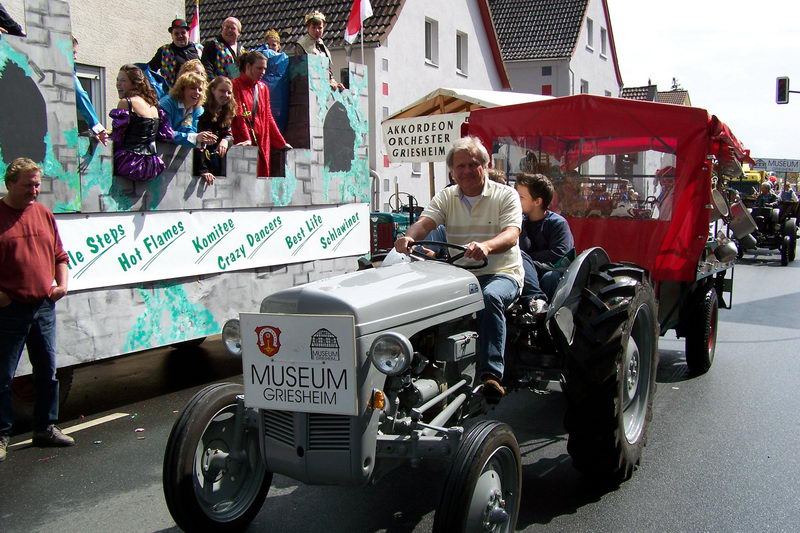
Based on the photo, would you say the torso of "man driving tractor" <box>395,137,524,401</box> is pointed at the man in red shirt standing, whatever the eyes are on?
no

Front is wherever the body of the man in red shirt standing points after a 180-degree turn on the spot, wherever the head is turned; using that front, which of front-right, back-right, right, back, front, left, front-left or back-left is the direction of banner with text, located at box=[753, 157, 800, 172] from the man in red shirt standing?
right

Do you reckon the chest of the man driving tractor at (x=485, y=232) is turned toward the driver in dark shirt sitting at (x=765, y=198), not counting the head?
no

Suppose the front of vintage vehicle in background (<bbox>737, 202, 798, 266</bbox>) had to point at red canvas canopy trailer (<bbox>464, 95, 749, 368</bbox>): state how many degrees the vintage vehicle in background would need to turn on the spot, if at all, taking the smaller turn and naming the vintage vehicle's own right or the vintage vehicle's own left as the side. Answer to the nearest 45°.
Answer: approximately 45° to the vintage vehicle's own left

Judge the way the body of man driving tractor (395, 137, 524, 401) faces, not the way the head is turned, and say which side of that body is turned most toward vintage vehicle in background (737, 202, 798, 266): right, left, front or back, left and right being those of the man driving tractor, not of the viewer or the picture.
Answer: back

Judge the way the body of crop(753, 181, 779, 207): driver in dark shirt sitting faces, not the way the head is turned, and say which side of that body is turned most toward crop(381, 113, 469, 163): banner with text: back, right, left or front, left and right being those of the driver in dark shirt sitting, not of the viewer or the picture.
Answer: front

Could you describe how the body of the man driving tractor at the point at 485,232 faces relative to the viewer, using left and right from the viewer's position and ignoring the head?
facing the viewer and to the left of the viewer

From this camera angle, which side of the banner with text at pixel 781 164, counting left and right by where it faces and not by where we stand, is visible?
front

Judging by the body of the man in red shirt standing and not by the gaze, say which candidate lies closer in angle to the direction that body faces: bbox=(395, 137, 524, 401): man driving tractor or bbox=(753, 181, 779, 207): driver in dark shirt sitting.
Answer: the man driving tractor

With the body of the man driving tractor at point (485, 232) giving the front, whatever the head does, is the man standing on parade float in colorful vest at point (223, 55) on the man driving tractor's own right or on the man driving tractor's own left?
on the man driving tractor's own right

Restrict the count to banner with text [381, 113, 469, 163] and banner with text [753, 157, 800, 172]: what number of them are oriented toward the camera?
2

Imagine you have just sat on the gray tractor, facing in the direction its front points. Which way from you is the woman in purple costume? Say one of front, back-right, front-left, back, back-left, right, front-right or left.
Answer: right

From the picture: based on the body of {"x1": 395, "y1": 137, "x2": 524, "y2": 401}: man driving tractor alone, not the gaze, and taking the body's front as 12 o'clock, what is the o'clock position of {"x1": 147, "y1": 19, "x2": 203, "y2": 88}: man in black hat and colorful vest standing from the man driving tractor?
The man in black hat and colorful vest standing is roughly at 3 o'clock from the man driving tractor.

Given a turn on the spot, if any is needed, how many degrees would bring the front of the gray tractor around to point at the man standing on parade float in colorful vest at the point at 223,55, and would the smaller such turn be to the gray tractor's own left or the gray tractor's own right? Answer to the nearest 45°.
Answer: approximately 135° to the gray tractor's own right

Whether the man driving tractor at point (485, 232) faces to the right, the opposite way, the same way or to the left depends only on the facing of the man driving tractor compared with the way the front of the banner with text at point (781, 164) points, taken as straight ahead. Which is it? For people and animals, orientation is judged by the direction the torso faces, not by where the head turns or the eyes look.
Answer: the same way

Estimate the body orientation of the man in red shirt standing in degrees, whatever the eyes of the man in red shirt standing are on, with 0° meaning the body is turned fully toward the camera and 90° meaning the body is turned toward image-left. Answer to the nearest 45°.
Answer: approximately 315°

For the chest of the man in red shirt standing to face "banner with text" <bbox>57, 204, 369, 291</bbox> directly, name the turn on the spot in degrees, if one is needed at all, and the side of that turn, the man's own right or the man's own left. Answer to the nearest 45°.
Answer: approximately 90° to the man's own left

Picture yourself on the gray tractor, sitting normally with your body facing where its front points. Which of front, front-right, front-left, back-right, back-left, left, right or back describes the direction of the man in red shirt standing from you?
right

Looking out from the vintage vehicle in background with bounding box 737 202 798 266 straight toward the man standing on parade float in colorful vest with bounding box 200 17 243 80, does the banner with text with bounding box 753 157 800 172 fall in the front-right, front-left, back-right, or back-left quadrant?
back-right

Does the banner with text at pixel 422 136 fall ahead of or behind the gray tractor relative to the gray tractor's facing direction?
behind

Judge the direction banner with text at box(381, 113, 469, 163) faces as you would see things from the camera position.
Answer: facing the viewer
